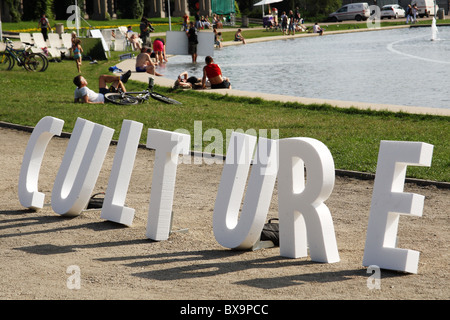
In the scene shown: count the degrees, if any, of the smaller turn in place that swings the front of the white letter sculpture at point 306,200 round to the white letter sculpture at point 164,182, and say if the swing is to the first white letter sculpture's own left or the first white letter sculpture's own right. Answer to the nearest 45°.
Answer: approximately 90° to the first white letter sculpture's own right

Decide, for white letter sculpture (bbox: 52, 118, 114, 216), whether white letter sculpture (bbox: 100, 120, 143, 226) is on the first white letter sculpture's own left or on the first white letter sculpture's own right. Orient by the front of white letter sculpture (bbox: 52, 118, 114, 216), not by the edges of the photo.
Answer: on the first white letter sculpture's own left

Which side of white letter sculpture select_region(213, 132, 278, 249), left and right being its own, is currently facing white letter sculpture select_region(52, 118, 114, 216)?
right

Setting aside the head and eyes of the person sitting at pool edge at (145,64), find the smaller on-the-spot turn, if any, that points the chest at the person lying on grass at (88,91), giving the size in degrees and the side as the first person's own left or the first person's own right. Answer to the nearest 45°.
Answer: approximately 90° to the first person's own right

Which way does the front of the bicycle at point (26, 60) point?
to the viewer's left

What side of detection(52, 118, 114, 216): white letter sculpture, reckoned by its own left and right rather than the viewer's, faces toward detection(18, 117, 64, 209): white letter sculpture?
right

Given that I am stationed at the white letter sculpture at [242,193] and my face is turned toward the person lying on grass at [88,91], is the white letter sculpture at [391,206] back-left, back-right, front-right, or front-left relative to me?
back-right

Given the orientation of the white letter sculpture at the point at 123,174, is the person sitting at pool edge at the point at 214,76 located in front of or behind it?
behind

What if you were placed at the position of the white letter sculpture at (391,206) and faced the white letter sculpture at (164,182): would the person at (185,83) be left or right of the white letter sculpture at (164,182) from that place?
right
